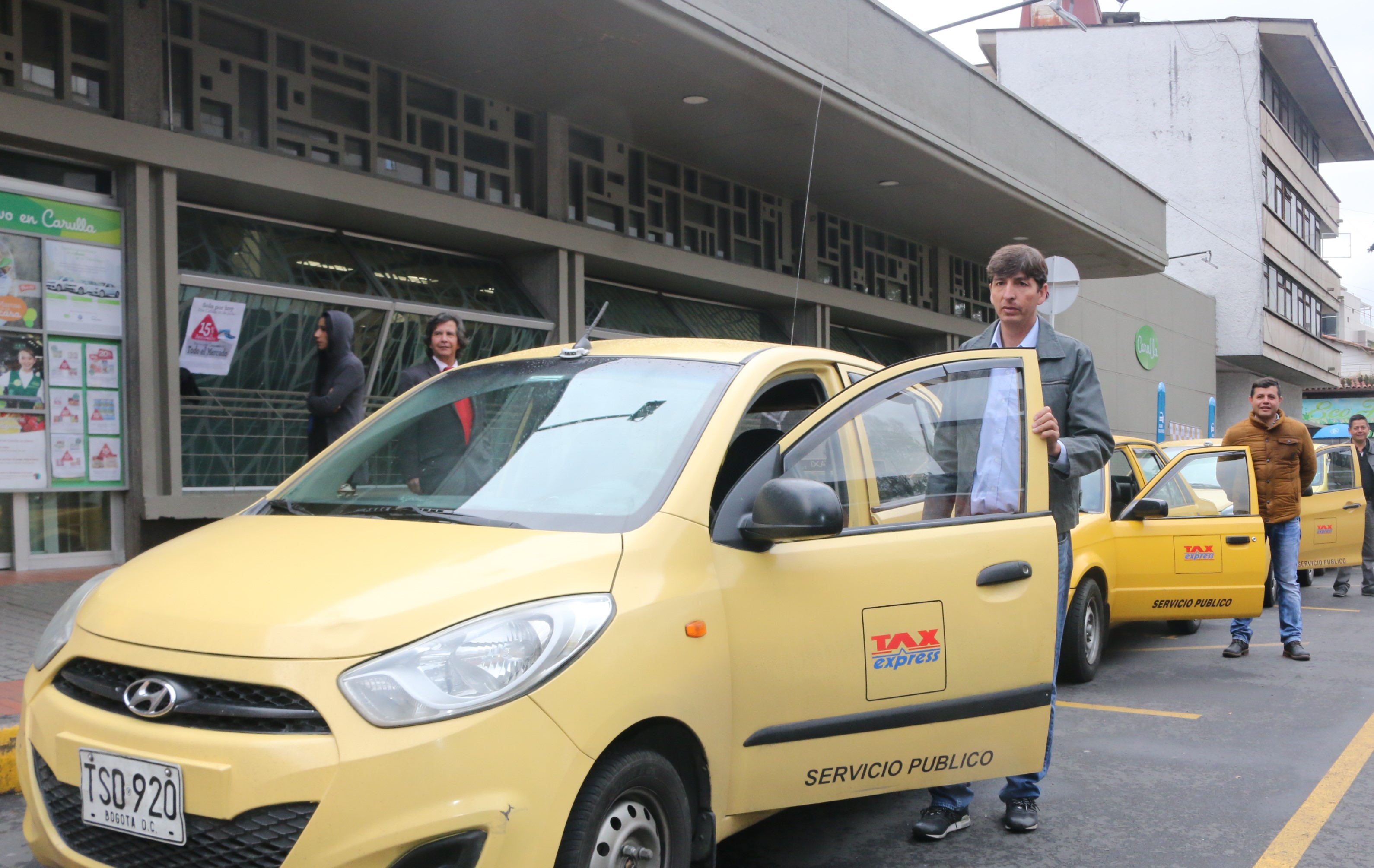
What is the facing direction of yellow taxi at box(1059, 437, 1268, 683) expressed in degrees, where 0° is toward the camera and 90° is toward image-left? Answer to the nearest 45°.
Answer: approximately 45°

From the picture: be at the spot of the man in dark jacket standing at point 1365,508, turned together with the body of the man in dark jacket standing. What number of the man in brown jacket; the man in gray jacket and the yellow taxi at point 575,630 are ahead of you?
3

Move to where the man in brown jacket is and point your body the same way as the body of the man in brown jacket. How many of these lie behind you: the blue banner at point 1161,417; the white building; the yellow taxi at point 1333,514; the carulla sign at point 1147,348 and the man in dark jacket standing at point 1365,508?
5

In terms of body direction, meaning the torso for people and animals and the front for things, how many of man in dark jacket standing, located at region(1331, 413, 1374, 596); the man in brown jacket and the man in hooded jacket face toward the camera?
2

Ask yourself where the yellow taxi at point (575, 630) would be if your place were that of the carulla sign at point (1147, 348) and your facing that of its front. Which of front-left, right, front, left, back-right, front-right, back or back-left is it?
front-right

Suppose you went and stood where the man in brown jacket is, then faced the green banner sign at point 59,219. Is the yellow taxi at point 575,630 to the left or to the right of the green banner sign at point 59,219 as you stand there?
left

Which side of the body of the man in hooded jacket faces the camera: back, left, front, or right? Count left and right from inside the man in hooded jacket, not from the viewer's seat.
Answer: left

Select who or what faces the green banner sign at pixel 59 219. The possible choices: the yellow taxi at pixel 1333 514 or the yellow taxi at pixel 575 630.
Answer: the yellow taxi at pixel 1333 514

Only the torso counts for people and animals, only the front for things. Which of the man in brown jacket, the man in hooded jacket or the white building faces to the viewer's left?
the man in hooded jacket

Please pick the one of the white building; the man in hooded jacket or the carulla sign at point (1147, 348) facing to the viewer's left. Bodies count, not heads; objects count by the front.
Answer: the man in hooded jacket

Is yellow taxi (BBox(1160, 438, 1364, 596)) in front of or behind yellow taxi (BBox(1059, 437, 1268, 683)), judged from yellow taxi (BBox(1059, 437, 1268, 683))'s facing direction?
behind

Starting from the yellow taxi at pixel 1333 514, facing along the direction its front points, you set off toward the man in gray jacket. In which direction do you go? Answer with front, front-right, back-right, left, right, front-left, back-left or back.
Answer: front-left

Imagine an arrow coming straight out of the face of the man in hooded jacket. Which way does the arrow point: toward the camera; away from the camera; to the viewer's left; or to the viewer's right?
to the viewer's left
